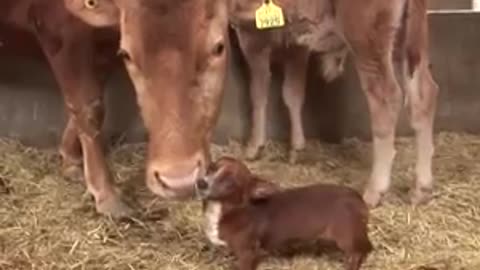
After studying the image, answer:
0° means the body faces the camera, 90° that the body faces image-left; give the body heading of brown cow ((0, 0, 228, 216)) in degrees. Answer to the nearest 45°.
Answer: approximately 315°

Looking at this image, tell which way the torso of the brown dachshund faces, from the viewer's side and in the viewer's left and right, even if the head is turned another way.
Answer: facing to the left of the viewer

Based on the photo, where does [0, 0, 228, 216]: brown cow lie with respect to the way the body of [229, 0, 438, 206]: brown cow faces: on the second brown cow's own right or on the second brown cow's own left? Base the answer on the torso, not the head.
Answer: on the second brown cow's own left

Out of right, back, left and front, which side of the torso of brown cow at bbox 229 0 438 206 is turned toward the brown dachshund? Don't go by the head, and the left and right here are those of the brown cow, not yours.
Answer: left

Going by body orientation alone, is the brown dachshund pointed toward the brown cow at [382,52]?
no

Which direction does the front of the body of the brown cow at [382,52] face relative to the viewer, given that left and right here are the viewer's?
facing away from the viewer and to the left of the viewer

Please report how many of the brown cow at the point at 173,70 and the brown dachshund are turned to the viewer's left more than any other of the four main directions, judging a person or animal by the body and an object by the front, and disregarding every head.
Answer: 1
